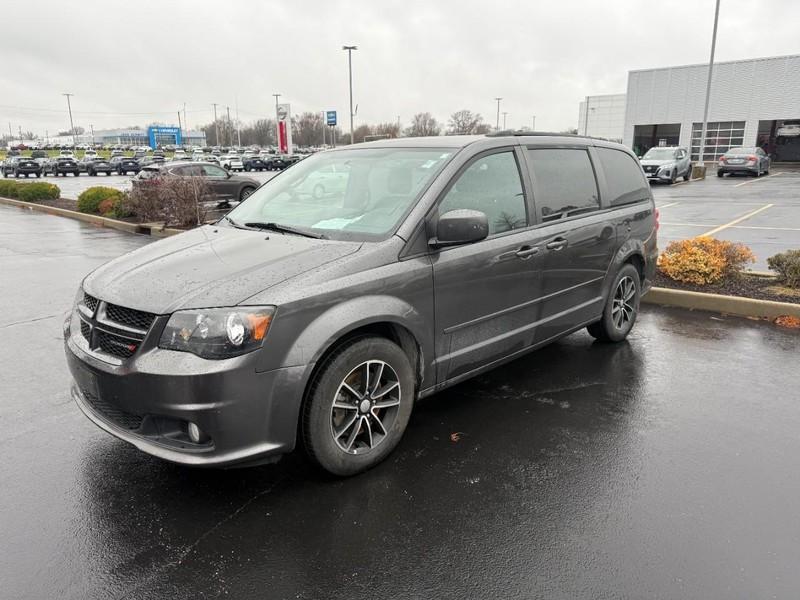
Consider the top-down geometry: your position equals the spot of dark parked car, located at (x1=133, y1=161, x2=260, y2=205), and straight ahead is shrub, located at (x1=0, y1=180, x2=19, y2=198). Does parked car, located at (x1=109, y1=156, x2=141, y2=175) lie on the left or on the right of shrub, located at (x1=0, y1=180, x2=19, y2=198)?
right

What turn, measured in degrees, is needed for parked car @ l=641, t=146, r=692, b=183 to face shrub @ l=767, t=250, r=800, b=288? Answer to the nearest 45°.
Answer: approximately 45° to its left

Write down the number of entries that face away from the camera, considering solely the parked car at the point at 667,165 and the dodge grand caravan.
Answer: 0

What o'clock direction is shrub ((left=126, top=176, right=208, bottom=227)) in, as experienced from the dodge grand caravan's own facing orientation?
The shrub is roughly at 4 o'clock from the dodge grand caravan.

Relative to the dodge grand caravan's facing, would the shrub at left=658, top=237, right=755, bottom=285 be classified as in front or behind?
behind

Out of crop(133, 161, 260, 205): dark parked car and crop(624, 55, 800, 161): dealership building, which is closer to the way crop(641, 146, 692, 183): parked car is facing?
the dark parked car

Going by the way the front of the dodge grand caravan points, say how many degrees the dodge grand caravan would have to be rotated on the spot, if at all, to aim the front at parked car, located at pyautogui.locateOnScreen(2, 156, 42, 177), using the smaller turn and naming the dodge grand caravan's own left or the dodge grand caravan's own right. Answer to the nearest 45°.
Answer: approximately 90° to the dodge grand caravan's own right

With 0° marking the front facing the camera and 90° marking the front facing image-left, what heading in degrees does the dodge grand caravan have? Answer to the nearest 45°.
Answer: approximately 45°

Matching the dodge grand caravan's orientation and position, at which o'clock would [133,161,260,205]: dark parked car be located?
The dark parked car is roughly at 4 o'clock from the dodge grand caravan.
